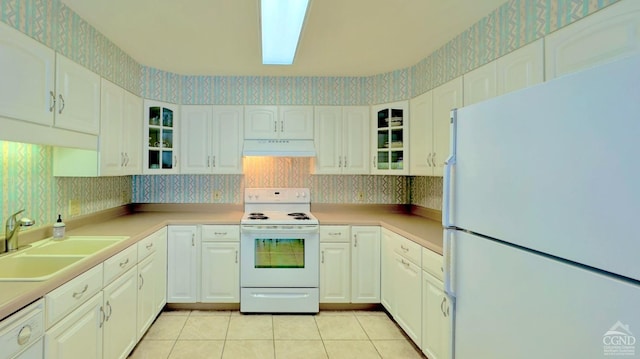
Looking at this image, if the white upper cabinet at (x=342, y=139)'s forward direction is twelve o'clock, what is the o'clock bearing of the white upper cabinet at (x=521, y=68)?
the white upper cabinet at (x=521, y=68) is roughly at 11 o'clock from the white upper cabinet at (x=342, y=139).

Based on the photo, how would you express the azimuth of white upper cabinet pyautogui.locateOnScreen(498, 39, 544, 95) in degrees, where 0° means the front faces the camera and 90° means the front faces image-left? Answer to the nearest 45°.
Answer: approximately 45°

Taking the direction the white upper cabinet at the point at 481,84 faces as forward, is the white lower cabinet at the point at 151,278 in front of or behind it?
in front

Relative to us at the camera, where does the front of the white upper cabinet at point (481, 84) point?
facing the viewer and to the left of the viewer

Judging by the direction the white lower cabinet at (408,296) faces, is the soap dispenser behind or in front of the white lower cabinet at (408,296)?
in front

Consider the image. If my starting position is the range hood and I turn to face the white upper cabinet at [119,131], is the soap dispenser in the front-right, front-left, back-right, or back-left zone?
front-left

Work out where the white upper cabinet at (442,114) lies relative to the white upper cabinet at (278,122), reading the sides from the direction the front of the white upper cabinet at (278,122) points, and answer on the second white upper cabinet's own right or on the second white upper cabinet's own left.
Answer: on the second white upper cabinet's own left

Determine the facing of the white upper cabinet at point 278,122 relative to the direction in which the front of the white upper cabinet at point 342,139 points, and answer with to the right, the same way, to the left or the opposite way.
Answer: the same way

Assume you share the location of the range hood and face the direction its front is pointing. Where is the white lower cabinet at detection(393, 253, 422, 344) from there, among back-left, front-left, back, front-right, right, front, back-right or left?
front-left

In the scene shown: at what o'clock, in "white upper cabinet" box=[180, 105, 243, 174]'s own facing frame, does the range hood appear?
The range hood is roughly at 10 o'clock from the white upper cabinet.

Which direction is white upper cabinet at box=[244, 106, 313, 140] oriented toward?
toward the camera

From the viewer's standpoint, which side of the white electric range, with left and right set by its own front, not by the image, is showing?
front

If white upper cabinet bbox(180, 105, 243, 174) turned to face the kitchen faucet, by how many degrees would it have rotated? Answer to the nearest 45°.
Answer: approximately 45° to its right

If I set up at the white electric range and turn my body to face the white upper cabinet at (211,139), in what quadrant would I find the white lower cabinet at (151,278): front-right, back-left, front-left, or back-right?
front-left
